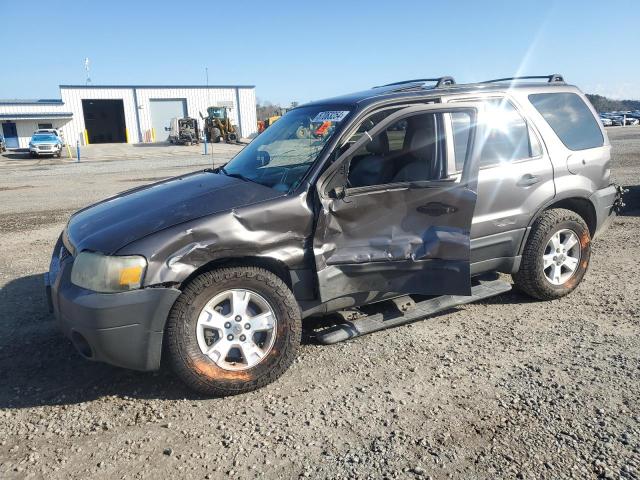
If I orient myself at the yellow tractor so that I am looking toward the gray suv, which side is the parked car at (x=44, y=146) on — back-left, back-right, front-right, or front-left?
front-right

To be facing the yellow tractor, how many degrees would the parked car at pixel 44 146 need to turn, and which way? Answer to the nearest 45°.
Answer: approximately 90° to its left

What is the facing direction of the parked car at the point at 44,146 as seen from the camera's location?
facing the viewer

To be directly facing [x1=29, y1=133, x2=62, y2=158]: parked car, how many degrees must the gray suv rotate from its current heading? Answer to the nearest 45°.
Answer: approximately 90° to its right

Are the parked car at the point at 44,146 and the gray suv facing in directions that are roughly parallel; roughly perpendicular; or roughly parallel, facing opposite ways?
roughly perpendicular

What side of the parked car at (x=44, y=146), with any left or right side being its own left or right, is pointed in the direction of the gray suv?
front

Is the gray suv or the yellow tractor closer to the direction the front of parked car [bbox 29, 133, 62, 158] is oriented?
the gray suv

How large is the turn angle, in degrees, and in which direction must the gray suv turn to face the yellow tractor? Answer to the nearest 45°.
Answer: approximately 135° to its right

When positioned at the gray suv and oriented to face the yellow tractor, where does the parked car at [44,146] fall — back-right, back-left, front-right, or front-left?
front-left

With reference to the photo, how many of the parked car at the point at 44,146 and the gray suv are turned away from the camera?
0
